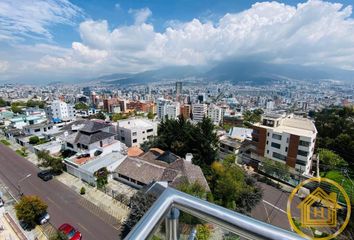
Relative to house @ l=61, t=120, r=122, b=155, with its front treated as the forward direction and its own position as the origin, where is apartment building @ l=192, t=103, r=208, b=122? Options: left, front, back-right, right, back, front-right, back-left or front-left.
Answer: back

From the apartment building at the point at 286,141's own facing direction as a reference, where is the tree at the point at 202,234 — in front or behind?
in front

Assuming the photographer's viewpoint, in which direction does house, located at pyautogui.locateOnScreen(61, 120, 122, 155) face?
facing the viewer and to the left of the viewer

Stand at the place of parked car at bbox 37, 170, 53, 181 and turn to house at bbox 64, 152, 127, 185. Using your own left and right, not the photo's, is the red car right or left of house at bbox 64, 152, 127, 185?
right

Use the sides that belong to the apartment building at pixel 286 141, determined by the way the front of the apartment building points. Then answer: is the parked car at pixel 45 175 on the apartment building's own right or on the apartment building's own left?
on the apartment building's own right

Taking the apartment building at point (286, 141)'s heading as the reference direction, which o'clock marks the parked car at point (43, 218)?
The parked car is roughly at 1 o'clock from the apartment building.

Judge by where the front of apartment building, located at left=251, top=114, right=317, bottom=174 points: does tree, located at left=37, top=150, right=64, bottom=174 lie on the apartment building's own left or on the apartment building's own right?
on the apartment building's own right

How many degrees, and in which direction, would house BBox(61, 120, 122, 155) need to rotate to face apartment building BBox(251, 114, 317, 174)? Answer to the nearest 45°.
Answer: approximately 90° to its left

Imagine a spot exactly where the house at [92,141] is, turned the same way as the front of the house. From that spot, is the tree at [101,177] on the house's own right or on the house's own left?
on the house's own left

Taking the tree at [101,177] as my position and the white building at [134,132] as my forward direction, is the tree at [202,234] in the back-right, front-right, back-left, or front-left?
back-right

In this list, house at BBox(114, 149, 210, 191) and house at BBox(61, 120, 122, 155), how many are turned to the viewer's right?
0

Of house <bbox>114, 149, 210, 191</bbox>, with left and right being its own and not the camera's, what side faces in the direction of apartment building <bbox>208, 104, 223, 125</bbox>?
back

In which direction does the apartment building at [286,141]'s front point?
toward the camera

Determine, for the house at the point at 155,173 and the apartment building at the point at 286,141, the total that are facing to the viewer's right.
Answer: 0
